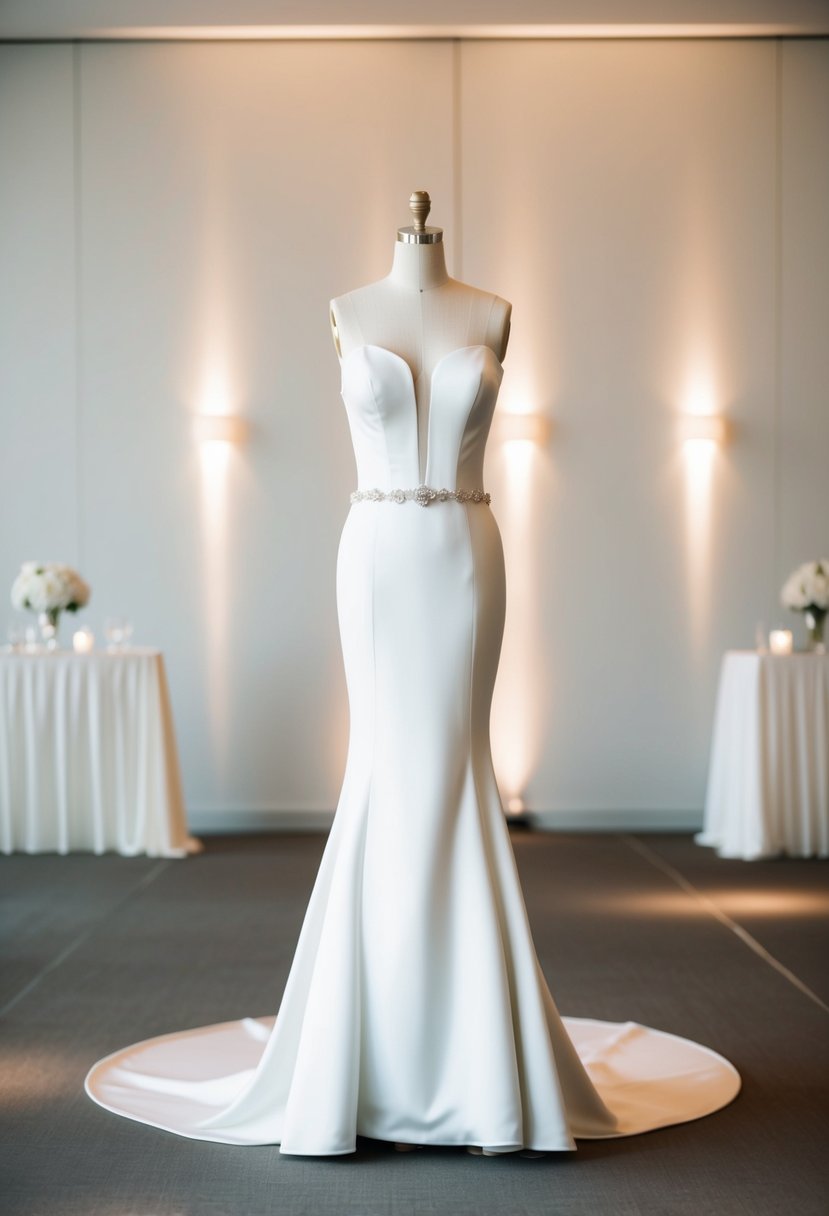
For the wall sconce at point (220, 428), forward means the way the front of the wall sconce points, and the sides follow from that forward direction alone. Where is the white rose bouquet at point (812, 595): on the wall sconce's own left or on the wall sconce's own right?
on the wall sconce's own left

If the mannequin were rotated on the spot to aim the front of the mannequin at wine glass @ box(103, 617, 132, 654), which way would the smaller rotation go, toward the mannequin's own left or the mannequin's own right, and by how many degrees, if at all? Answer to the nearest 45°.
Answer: approximately 180°

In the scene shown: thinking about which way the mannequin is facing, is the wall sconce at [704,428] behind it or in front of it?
behind

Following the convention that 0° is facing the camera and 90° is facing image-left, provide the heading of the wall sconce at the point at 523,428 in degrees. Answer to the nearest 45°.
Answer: approximately 0°

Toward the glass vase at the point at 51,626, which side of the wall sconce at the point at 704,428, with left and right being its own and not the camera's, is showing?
right

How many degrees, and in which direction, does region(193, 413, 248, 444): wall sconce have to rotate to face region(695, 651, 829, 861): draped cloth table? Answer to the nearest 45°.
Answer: approximately 45° to its left

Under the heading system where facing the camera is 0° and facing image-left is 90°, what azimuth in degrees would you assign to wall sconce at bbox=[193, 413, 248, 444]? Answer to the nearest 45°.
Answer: approximately 0°
